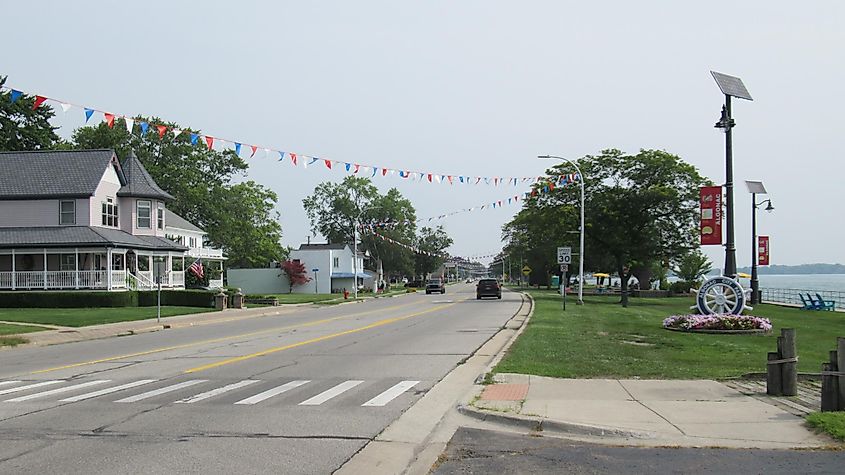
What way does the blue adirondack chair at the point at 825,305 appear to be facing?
to the viewer's right

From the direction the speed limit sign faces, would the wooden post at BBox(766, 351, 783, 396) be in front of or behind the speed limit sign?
in front

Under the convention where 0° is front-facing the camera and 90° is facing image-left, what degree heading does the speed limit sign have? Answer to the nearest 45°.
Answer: approximately 0°

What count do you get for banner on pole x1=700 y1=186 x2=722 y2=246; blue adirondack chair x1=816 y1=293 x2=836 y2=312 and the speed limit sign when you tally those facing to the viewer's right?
1

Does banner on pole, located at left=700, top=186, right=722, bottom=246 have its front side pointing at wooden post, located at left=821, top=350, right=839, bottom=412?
yes

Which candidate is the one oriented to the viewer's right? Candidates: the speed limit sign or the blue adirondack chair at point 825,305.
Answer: the blue adirondack chair

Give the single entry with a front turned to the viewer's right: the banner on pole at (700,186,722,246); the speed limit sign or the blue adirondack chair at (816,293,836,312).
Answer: the blue adirondack chair

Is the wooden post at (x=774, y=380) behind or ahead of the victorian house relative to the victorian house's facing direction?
ahead

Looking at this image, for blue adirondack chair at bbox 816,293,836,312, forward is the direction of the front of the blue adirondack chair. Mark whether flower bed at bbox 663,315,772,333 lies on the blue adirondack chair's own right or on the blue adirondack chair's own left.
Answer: on the blue adirondack chair's own right

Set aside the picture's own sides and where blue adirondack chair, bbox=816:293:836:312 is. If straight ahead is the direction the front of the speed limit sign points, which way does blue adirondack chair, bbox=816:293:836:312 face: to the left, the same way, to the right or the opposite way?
to the left

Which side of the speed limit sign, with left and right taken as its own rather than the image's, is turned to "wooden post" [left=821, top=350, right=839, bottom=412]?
front

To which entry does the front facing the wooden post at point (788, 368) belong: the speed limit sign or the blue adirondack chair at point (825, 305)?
the speed limit sign
